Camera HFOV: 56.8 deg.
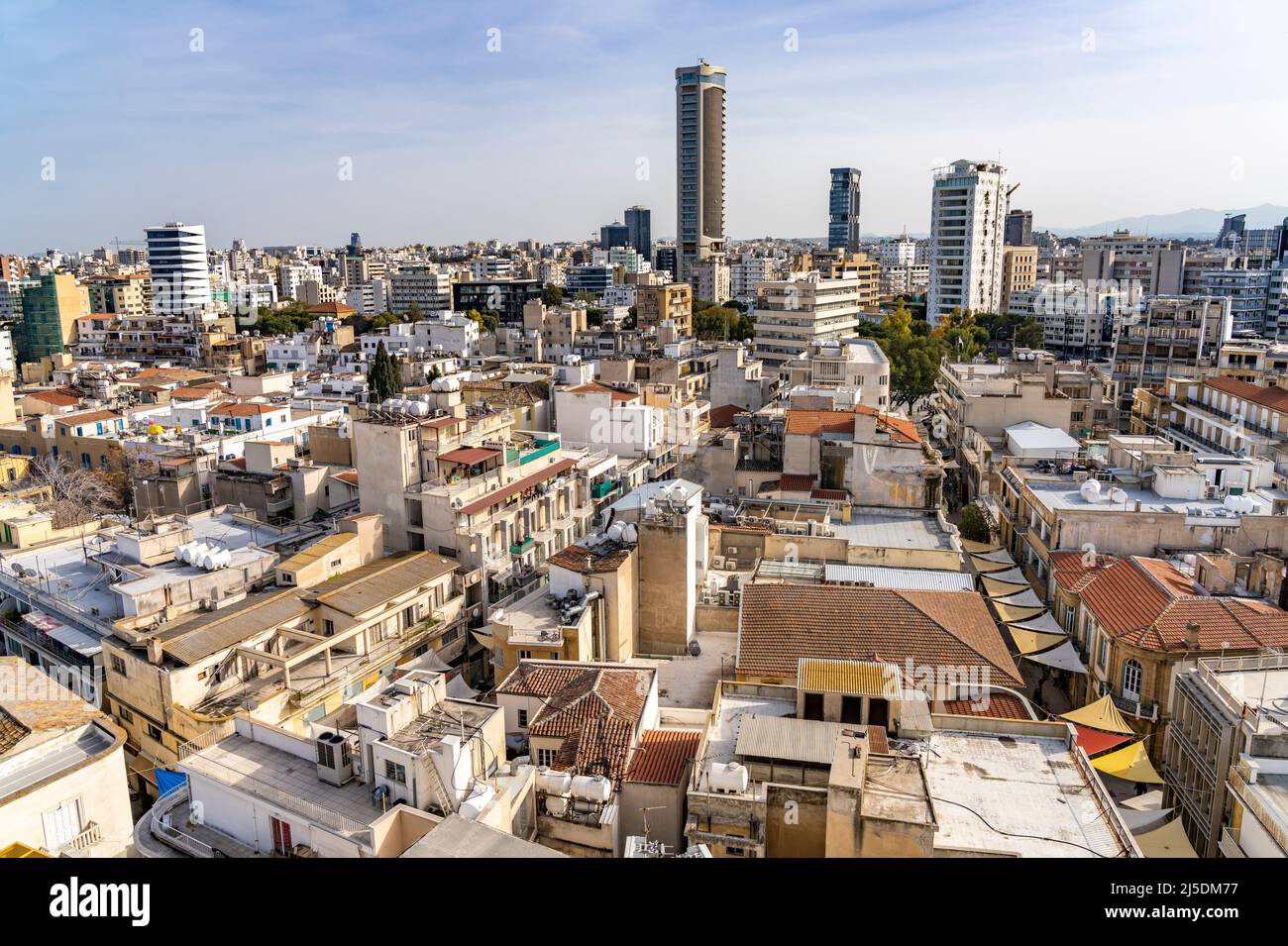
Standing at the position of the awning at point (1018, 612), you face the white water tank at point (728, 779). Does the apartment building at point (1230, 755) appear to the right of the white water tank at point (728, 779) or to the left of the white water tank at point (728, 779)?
left

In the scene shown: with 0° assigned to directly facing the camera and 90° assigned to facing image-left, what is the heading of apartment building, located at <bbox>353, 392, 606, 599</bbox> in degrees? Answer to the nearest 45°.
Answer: approximately 315°

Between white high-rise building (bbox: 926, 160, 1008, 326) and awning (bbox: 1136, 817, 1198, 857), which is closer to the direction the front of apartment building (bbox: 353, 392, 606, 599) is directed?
the awning

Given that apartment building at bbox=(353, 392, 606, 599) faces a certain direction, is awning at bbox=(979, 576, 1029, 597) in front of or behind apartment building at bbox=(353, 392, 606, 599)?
in front

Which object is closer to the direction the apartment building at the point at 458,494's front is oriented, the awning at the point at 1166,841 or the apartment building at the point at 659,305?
the awning

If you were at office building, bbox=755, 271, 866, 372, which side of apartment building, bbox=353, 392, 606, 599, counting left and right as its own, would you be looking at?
left

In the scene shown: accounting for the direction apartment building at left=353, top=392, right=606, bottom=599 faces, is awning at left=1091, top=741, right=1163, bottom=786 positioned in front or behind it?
in front

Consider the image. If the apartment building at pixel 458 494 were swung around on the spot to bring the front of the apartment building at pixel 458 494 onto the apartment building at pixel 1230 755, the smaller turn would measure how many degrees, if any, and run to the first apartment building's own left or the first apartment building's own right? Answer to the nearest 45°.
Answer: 0° — it already faces it

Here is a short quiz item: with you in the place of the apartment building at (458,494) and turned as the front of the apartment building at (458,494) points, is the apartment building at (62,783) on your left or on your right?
on your right

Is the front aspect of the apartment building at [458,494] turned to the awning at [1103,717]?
yes

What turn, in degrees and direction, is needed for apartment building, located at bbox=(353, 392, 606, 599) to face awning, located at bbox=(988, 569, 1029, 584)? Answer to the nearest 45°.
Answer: approximately 45° to its left

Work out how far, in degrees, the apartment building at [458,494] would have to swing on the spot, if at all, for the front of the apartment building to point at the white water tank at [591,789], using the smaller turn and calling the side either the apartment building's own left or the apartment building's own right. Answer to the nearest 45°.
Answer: approximately 45° to the apartment building's own right
